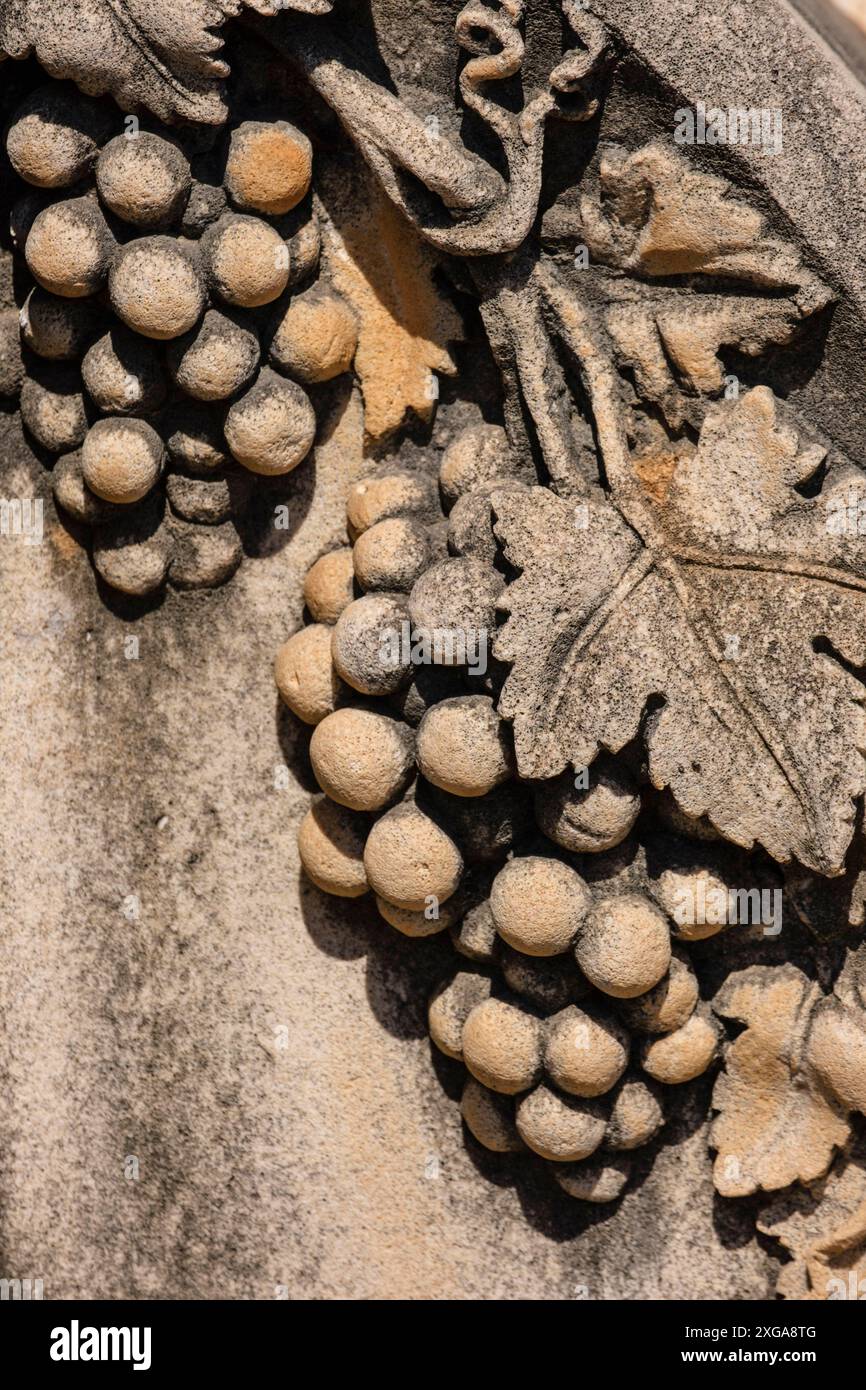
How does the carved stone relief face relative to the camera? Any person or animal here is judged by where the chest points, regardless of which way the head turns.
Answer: toward the camera
